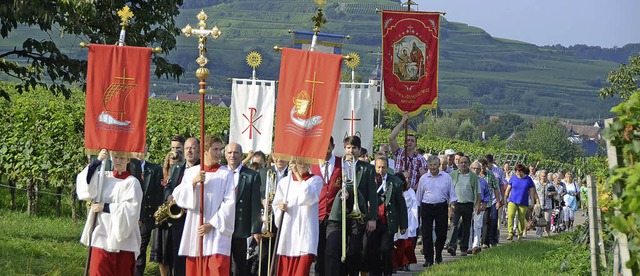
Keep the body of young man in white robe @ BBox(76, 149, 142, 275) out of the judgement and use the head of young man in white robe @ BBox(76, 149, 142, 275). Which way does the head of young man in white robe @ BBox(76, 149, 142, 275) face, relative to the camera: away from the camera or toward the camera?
toward the camera

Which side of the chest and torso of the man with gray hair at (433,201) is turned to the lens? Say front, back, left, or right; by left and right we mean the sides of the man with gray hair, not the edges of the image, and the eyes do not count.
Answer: front

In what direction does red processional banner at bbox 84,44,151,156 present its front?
toward the camera

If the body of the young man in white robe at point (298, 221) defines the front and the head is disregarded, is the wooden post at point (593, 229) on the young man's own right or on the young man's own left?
on the young man's own left

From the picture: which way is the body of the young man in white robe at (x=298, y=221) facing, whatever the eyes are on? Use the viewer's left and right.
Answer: facing the viewer and to the left of the viewer

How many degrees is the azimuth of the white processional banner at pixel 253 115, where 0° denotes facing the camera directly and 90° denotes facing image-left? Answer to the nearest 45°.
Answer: approximately 0°

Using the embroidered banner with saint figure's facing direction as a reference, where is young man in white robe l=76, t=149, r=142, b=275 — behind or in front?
in front
